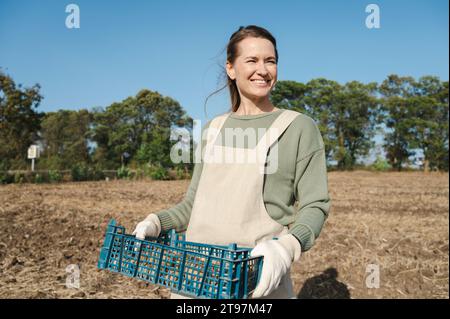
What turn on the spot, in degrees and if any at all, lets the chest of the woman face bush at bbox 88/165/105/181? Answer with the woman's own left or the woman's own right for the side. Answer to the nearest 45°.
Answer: approximately 135° to the woman's own right

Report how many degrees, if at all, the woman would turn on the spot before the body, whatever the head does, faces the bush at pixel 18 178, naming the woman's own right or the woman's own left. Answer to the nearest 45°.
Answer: approximately 90° to the woman's own right

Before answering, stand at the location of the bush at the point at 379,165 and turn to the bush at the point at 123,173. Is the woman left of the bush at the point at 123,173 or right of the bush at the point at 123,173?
left

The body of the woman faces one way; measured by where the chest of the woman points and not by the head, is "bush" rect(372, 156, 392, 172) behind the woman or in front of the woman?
behind

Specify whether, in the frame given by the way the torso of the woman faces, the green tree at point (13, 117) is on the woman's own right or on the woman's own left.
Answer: on the woman's own right

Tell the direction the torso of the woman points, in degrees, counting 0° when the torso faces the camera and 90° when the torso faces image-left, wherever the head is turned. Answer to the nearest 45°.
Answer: approximately 45°

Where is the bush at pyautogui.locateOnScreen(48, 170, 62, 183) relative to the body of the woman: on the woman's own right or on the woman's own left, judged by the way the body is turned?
on the woman's own right

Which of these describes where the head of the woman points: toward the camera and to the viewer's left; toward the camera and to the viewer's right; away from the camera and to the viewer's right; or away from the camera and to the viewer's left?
toward the camera and to the viewer's right
